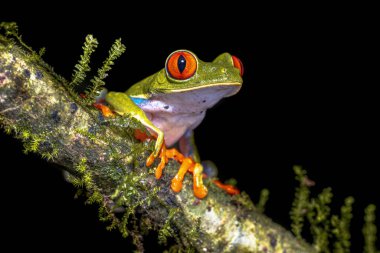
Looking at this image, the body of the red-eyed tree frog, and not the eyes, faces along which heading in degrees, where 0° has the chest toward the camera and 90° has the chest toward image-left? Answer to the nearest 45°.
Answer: approximately 315°

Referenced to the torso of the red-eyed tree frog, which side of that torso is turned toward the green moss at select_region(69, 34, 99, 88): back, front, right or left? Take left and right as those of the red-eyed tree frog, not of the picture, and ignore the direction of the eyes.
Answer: back

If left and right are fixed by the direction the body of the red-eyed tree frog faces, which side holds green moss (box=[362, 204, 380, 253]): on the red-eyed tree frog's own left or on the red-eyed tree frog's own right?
on the red-eyed tree frog's own left
